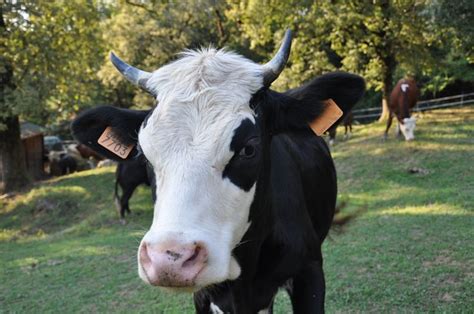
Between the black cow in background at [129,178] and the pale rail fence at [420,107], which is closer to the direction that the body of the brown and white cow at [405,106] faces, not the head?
the black cow in background

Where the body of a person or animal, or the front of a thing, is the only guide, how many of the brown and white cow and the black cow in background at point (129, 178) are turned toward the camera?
1

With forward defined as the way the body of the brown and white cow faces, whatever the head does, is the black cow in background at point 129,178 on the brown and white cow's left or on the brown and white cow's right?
on the brown and white cow's right

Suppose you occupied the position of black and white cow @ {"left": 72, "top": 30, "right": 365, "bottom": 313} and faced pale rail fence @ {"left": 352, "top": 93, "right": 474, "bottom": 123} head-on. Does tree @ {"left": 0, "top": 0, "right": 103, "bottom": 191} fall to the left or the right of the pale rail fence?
left

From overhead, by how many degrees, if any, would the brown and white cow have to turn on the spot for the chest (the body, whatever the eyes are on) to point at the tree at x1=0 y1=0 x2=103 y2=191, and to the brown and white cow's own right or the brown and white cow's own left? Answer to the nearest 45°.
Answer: approximately 90° to the brown and white cow's own right

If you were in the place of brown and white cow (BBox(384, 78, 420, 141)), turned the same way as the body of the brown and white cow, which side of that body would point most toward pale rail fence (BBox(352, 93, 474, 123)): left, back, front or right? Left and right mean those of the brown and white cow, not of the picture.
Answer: back

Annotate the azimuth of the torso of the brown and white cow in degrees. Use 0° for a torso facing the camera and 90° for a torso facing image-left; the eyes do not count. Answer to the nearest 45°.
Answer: approximately 0°

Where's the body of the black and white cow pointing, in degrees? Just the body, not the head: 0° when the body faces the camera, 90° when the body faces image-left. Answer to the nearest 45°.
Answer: approximately 45°
